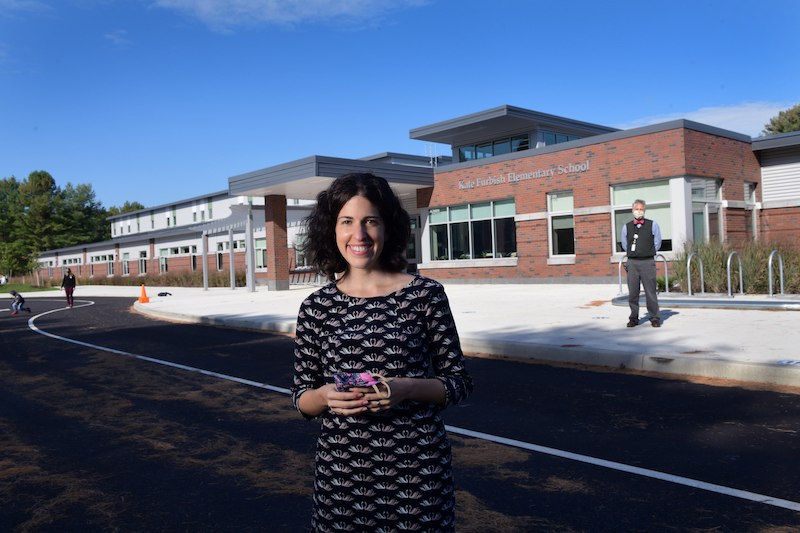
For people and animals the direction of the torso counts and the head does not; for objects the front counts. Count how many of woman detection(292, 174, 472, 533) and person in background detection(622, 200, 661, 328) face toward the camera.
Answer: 2

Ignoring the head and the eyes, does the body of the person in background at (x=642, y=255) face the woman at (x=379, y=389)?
yes

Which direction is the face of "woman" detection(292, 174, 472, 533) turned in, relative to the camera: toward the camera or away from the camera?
toward the camera

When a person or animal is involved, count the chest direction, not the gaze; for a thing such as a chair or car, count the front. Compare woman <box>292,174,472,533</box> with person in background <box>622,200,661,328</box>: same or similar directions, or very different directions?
same or similar directions

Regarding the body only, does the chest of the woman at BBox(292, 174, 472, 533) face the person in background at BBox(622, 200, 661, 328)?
no

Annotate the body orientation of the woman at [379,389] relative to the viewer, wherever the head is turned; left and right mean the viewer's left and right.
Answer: facing the viewer

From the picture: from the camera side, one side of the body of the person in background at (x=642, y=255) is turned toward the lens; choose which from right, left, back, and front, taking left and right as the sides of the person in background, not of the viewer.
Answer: front
